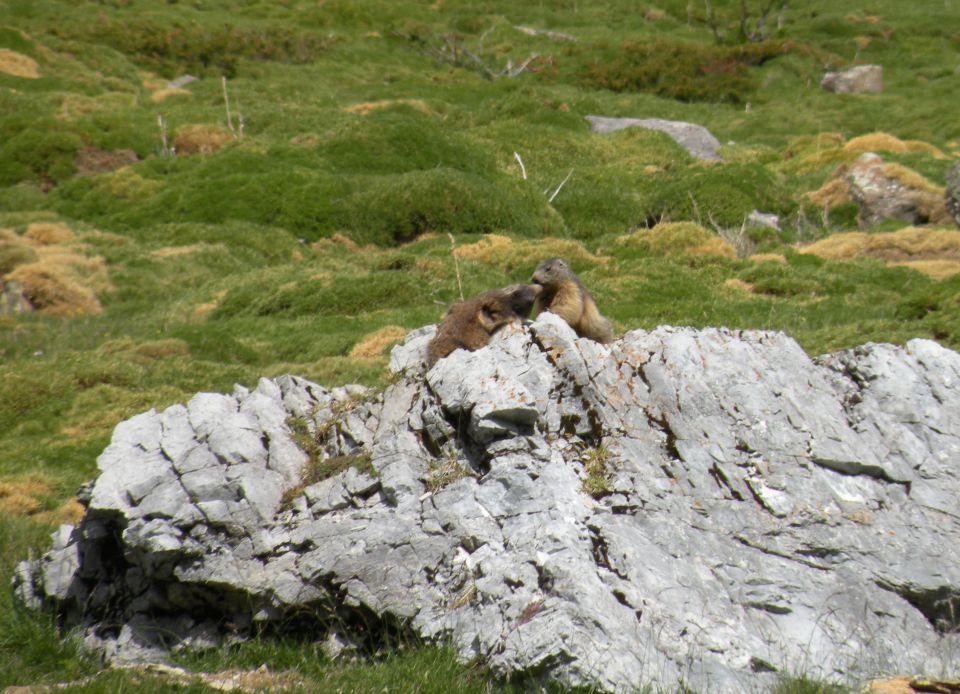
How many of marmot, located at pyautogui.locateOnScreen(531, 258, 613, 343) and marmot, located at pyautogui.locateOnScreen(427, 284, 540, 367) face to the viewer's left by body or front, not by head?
1

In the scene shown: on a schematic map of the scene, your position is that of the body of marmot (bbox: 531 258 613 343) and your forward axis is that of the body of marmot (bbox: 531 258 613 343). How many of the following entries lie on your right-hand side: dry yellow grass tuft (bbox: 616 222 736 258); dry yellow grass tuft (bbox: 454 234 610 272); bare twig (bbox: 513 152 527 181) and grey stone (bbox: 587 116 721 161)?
4

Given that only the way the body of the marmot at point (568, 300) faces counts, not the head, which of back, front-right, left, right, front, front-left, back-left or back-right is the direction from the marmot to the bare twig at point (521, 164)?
right

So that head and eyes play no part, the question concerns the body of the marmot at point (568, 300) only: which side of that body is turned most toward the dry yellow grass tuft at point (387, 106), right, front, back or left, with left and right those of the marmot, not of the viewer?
right

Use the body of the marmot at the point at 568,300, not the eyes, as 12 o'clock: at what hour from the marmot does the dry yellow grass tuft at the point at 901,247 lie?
The dry yellow grass tuft is roughly at 4 o'clock from the marmot.

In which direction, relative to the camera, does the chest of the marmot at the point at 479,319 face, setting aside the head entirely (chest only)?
to the viewer's right

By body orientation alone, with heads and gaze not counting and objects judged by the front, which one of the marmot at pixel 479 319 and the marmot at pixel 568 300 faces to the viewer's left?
the marmot at pixel 568 300

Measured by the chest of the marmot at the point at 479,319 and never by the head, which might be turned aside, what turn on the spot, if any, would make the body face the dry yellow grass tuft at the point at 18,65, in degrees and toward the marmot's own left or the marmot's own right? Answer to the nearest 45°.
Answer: approximately 135° to the marmot's own left

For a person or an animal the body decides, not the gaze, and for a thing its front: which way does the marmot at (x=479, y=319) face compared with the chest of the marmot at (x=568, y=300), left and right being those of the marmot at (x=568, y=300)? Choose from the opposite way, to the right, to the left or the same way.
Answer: the opposite way

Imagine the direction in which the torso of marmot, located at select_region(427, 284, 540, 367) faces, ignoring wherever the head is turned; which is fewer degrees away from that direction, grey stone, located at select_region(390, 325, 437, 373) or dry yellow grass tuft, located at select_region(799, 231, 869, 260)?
the dry yellow grass tuft

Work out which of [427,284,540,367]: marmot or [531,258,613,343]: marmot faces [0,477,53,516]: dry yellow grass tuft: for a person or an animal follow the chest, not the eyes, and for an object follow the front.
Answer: [531,258,613,343]: marmot

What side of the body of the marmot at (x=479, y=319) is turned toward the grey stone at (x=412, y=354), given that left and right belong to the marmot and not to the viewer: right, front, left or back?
back

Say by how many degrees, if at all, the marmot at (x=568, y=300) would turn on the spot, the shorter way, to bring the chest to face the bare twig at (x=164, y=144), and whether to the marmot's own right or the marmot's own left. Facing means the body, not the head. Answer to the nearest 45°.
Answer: approximately 45° to the marmot's own right

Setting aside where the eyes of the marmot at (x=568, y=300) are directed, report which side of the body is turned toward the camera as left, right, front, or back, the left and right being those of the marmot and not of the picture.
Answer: left

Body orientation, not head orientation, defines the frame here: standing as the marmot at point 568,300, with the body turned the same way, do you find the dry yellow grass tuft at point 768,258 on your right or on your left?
on your right

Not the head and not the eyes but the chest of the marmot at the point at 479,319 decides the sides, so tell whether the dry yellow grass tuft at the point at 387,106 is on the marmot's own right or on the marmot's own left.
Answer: on the marmot's own left

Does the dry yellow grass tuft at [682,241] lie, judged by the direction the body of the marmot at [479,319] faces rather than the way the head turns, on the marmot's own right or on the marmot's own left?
on the marmot's own left
